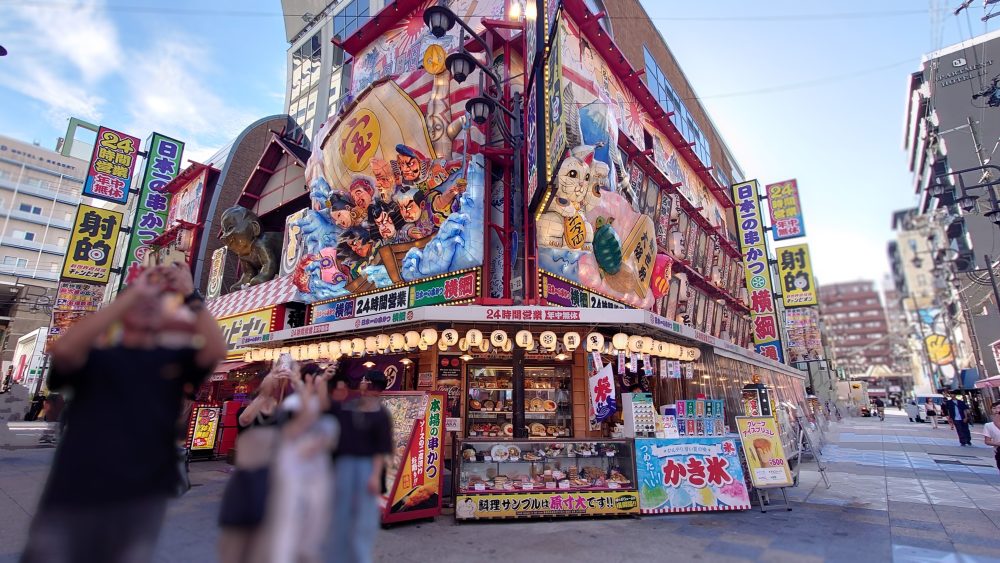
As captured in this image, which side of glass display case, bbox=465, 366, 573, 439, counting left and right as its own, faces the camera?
front

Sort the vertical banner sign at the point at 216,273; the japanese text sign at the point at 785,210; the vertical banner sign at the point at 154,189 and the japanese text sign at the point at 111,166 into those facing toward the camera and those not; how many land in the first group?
4

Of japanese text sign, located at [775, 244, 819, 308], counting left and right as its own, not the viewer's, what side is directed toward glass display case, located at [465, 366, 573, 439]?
front

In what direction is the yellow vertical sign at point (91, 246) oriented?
toward the camera

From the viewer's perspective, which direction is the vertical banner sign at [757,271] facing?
toward the camera

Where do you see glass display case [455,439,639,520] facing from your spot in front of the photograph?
facing the viewer

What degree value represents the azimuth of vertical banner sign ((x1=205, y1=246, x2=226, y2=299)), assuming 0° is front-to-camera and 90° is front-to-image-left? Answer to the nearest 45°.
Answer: approximately 0°

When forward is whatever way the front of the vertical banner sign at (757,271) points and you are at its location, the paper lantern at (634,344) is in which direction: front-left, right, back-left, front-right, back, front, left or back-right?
front

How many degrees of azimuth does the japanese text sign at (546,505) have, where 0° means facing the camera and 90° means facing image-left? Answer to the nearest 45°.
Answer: approximately 0°

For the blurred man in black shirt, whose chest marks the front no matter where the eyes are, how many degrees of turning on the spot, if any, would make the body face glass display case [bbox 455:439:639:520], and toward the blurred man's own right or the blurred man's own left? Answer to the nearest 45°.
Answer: approximately 135° to the blurred man's own left

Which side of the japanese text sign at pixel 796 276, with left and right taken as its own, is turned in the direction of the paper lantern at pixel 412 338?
front
